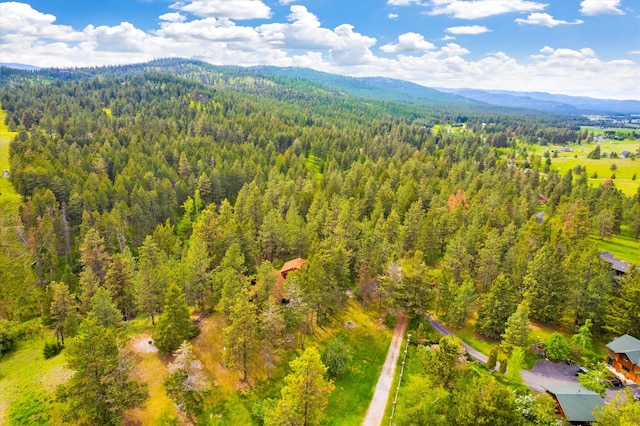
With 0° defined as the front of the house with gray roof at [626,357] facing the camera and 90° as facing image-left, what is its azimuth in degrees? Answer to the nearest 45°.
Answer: approximately 45°

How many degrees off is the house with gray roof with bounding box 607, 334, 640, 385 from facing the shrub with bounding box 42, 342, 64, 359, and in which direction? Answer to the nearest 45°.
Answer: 0° — it already faces it

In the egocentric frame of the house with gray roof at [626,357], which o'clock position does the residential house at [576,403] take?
The residential house is roughly at 11 o'clock from the house with gray roof.

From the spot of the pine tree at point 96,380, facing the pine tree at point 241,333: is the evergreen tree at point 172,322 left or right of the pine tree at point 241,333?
left

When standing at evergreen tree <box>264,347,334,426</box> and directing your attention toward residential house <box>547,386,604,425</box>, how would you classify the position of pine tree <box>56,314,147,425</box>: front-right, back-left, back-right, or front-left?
back-left
